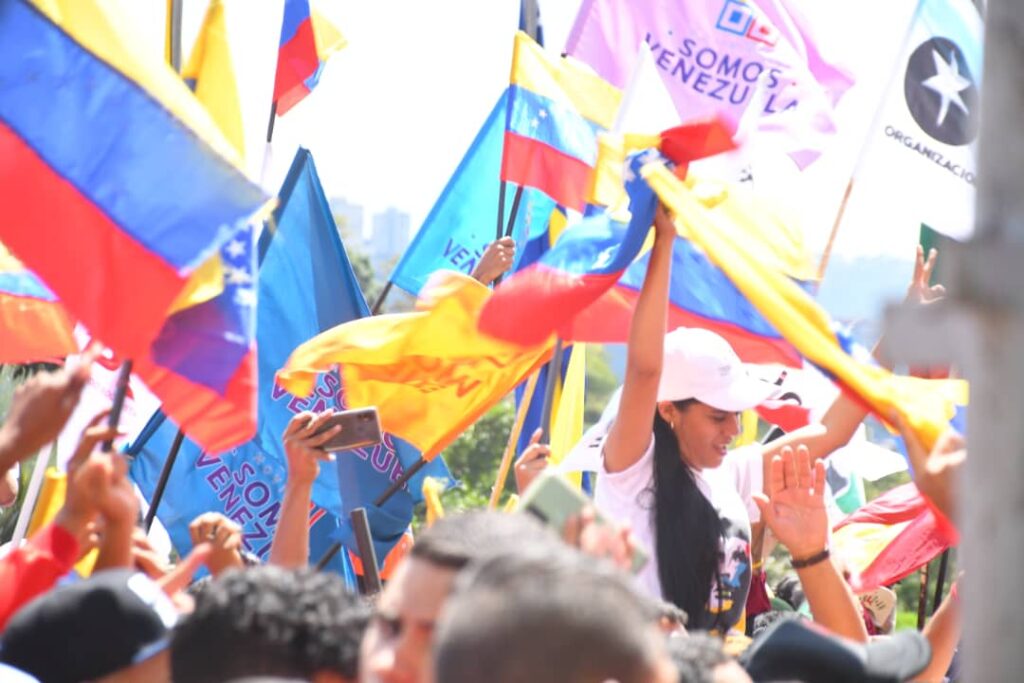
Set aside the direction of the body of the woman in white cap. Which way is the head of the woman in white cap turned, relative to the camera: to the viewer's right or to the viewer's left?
to the viewer's right

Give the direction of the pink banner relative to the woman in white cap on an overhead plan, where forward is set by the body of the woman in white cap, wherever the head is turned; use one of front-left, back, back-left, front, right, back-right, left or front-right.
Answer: back-left

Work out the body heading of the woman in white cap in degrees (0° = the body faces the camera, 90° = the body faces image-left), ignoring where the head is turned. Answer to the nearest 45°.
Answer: approximately 315°

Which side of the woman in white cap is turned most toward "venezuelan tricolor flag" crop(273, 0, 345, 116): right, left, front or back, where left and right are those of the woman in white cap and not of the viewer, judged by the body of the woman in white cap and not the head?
back

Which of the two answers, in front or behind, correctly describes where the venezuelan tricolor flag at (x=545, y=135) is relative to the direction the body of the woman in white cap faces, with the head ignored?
behind

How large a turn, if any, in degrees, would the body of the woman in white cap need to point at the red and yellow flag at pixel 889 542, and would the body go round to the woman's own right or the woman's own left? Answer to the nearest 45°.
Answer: approximately 90° to the woman's own left
